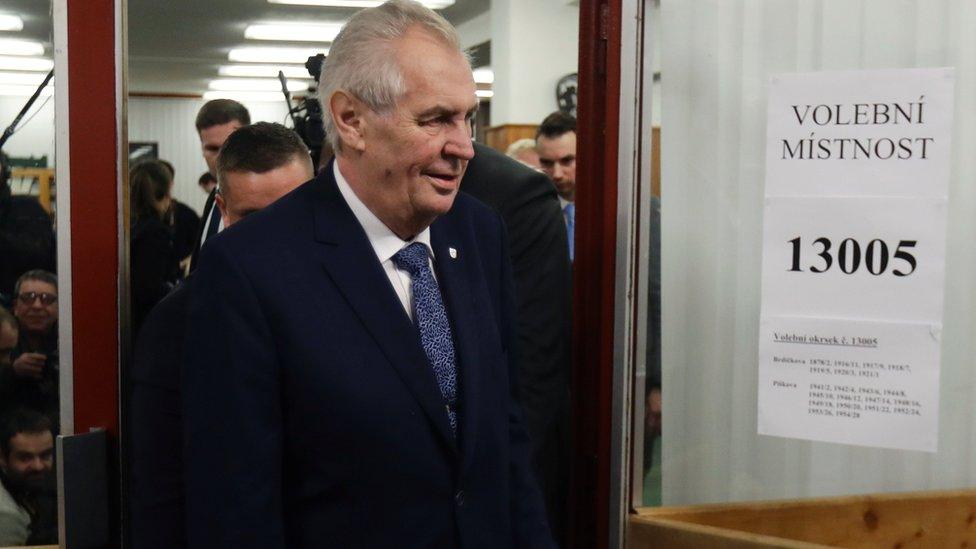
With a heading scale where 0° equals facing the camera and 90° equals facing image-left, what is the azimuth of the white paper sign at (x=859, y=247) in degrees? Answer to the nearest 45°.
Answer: approximately 0°

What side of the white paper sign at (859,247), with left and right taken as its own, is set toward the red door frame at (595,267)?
right

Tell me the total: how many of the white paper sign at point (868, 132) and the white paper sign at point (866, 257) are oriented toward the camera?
2

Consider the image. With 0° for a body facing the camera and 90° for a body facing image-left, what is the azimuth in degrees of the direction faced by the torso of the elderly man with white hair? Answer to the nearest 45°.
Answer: approximately 315°

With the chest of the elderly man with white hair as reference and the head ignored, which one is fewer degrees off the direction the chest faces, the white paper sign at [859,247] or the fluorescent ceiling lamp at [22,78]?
the white paper sign

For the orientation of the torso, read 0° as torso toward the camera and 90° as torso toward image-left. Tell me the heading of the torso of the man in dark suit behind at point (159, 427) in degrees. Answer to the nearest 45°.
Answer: approximately 0°

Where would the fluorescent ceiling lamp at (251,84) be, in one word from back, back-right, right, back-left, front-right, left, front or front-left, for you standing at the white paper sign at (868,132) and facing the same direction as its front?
back-right

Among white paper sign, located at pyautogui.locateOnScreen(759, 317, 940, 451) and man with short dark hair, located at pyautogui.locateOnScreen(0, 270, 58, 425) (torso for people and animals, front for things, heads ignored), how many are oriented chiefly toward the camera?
2
